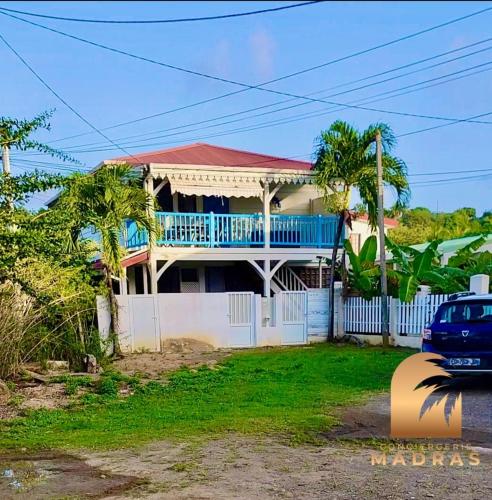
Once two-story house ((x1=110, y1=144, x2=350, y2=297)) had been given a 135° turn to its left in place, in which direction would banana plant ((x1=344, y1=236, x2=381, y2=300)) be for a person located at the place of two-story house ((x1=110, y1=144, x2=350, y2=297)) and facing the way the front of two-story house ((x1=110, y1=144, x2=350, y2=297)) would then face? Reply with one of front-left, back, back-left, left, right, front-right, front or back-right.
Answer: right

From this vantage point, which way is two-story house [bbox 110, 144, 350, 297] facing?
toward the camera

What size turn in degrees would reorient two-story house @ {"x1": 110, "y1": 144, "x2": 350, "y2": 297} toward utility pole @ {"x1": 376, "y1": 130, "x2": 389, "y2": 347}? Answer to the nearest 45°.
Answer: approximately 45° to its left

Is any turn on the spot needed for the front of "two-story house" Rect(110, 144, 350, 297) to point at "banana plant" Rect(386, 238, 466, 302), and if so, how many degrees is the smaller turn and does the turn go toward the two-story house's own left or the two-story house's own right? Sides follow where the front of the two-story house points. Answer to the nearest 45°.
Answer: approximately 45° to the two-story house's own left
